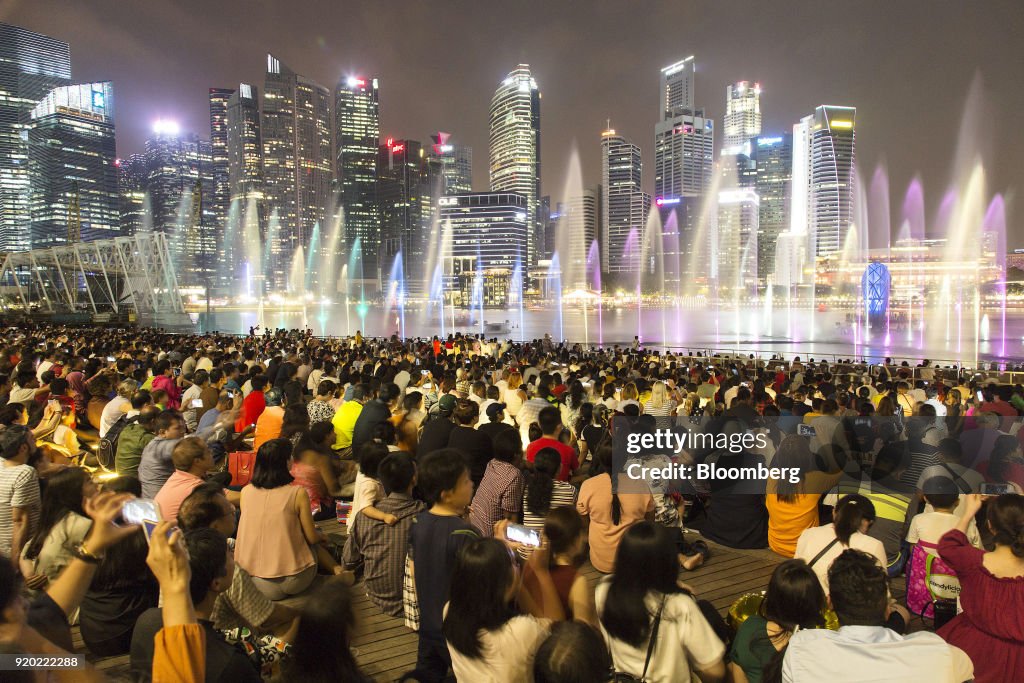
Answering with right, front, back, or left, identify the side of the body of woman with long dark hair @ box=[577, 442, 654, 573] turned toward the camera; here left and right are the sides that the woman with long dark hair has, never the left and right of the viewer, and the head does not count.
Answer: back

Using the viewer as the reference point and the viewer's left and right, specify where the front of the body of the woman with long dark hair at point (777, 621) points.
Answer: facing away from the viewer and to the right of the viewer

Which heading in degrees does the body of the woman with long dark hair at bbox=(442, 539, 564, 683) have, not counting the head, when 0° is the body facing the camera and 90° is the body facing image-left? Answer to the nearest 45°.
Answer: approximately 225°

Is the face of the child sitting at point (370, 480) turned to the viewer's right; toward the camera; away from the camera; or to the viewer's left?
away from the camera

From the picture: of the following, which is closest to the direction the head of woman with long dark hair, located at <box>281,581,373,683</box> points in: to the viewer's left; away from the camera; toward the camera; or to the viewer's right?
away from the camera

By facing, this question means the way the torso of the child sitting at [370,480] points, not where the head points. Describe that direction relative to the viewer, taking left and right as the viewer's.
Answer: facing away from the viewer and to the right of the viewer

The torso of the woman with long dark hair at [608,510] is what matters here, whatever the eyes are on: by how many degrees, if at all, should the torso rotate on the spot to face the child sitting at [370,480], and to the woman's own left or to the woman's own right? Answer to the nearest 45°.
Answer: approximately 90° to the woman's own left

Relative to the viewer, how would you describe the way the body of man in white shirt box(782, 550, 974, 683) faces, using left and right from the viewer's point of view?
facing away from the viewer

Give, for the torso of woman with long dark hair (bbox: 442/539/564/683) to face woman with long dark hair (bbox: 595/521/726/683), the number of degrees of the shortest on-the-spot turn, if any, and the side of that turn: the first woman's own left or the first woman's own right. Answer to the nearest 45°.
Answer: approximately 45° to the first woman's own right

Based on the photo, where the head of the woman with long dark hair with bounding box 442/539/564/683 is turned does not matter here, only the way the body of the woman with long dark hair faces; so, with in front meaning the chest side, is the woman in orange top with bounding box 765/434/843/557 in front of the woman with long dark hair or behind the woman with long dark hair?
in front

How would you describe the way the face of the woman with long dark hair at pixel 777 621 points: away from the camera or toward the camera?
away from the camera

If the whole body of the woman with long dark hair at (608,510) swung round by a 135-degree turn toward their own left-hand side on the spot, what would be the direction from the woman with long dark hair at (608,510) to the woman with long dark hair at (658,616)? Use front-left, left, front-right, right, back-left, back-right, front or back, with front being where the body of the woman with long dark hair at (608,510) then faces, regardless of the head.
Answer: front-left
